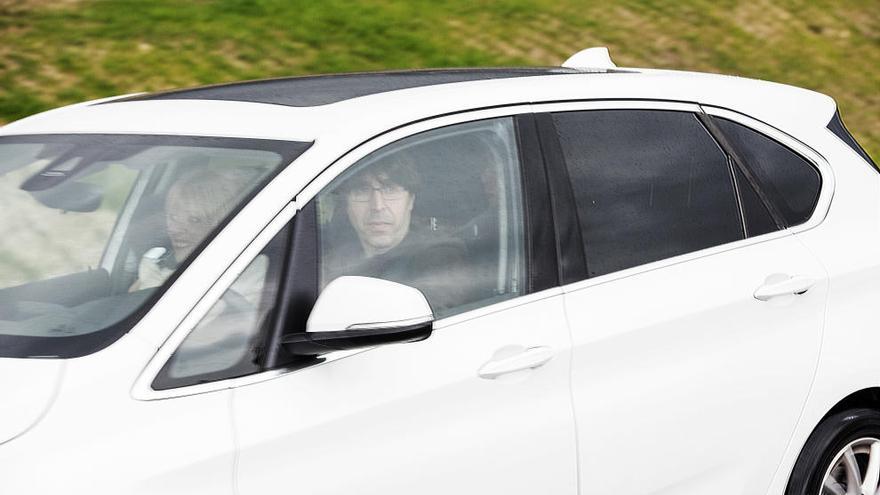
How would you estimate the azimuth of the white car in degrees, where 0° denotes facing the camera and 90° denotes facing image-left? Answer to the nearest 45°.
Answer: approximately 45°

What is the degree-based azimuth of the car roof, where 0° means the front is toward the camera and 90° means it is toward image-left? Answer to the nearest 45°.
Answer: approximately 45°
